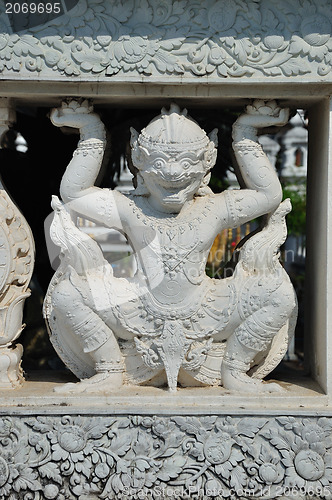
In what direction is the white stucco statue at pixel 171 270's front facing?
toward the camera
